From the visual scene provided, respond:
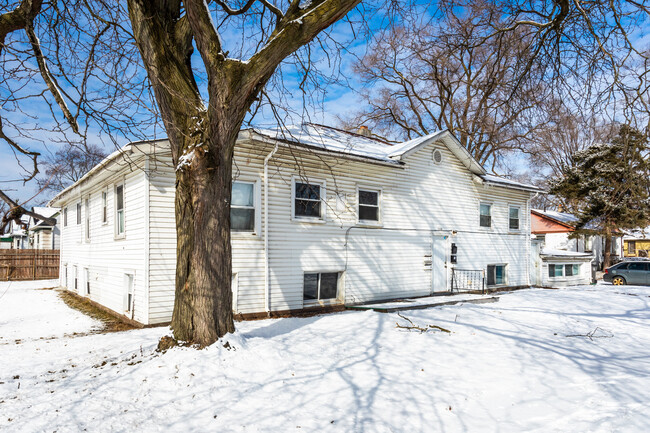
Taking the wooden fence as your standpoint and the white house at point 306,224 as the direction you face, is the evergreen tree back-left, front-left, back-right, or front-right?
front-left

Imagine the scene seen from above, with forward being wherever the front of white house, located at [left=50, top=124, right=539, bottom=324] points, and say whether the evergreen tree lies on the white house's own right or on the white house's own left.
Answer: on the white house's own left

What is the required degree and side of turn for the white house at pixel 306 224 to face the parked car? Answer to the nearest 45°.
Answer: approximately 90° to its left

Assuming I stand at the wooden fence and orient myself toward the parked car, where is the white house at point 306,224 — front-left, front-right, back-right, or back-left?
front-right

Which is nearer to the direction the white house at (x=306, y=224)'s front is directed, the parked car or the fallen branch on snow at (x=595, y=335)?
the fallen branch on snow
